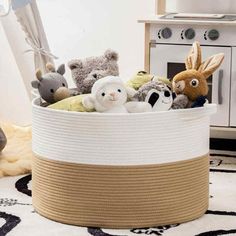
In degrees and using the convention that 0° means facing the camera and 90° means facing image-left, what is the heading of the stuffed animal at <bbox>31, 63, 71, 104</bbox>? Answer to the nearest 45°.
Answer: approximately 315°

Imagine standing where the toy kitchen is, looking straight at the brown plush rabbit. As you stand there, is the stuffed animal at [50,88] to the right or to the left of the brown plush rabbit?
right

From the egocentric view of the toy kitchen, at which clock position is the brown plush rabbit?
The brown plush rabbit is roughly at 12 o'clock from the toy kitchen.

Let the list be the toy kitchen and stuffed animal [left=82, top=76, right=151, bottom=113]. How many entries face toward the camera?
2

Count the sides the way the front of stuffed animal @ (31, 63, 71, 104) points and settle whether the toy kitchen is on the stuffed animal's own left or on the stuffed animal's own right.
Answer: on the stuffed animal's own left

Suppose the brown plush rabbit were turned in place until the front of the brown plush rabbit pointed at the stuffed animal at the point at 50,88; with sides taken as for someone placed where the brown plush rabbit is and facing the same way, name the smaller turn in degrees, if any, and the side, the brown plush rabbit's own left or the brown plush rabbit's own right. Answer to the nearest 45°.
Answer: approximately 45° to the brown plush rabbit's own right
